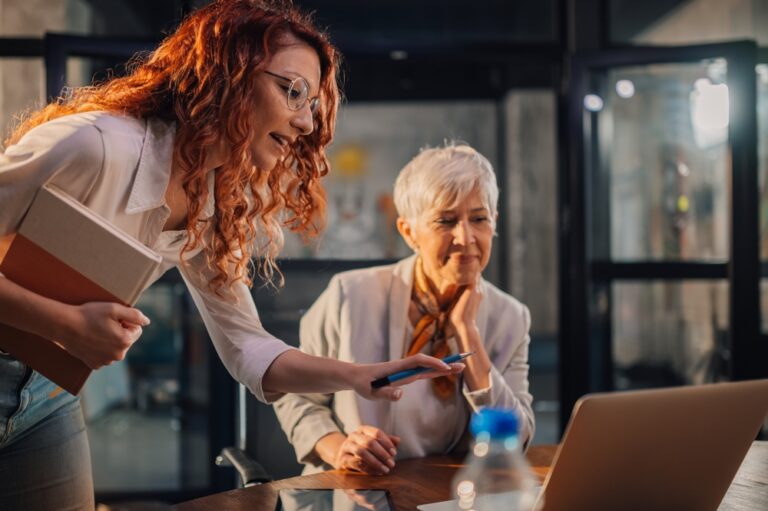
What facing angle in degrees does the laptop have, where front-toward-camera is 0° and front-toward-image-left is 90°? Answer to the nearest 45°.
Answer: approximately 135°

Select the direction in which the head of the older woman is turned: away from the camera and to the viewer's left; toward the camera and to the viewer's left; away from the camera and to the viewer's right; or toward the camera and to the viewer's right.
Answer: toward the camera and to the viewer's right

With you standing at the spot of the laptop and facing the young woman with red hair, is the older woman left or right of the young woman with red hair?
right

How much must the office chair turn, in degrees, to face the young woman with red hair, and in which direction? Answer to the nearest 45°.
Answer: approximately 45° to its right

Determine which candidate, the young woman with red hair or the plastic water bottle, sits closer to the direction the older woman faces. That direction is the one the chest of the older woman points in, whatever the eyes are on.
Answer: the plastic water bottle

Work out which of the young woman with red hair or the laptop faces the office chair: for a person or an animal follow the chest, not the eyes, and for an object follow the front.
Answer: the laptop

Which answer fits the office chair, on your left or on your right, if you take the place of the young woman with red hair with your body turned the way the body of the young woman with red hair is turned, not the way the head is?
on your left

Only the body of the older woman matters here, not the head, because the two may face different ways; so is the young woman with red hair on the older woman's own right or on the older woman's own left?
on the older woman's own right

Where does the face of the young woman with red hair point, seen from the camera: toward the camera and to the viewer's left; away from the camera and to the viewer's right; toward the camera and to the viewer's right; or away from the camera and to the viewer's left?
toward the camera and to the viewer's right

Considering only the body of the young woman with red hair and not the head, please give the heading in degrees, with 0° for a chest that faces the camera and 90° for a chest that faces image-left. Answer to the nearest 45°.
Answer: approximately 315°

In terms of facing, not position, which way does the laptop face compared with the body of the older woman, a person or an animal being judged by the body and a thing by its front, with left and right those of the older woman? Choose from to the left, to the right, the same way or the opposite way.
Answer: the opposite way

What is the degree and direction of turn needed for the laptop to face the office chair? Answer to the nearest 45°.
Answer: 0° — it already faces it
